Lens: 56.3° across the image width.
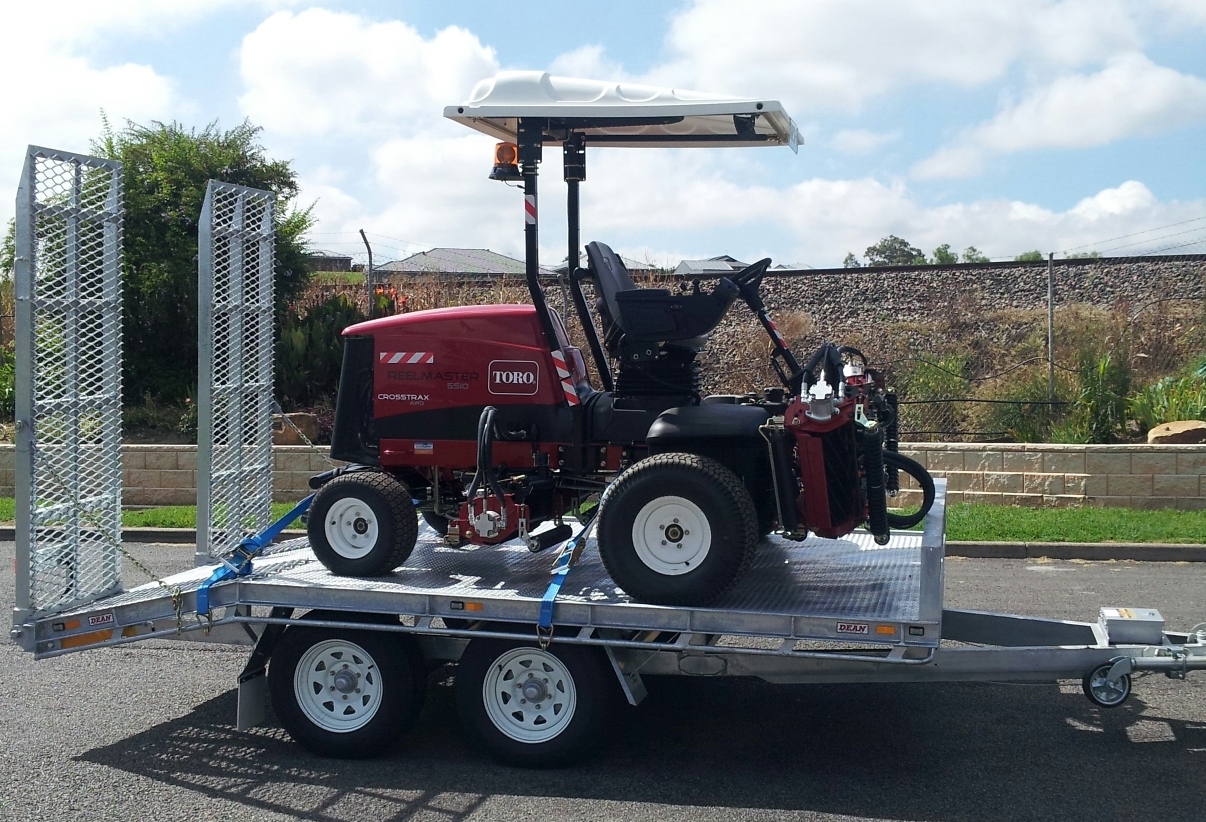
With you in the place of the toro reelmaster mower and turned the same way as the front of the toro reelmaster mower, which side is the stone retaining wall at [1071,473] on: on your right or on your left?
on your left

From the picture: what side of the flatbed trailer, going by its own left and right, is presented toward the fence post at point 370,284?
left

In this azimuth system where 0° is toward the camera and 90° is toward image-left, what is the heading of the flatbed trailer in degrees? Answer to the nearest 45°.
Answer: approximately 270°

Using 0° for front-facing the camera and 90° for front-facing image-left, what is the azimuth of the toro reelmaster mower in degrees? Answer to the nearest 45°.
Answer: approximately 270°

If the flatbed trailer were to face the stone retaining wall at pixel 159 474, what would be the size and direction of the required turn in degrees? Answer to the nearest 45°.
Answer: approximately 135° to its left

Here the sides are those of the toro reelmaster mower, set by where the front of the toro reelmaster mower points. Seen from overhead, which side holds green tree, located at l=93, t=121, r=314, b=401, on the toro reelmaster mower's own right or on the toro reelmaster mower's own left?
on the toro reelmaster mower's own left

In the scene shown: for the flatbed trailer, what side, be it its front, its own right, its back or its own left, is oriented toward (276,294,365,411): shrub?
left

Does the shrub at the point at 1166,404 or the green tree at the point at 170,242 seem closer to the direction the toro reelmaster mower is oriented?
the shrub

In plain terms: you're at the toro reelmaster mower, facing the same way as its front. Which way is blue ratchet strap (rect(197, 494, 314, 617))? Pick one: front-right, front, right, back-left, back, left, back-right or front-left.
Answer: back

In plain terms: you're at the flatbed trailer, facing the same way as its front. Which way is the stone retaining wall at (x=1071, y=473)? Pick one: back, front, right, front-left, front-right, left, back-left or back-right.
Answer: front-left

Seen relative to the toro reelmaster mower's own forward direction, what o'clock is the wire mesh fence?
The wire mesh fence is roughly at 10 o'clock from the toro reelmaster mower.

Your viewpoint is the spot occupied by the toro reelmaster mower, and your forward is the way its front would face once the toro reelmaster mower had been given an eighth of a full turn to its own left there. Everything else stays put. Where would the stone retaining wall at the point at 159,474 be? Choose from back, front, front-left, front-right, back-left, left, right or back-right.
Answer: left
